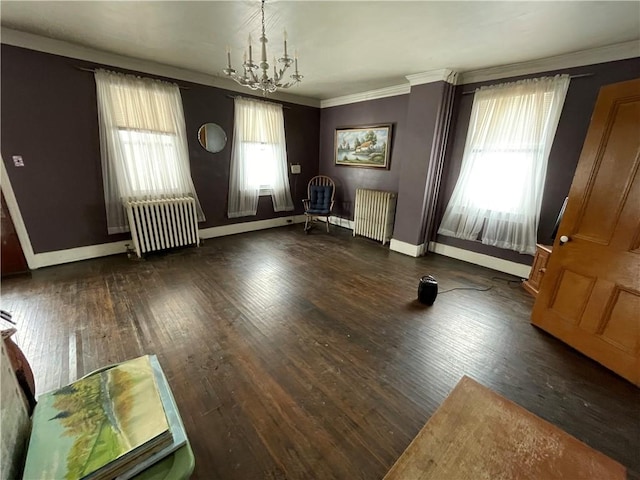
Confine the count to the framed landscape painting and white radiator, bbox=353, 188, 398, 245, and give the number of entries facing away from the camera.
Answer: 0

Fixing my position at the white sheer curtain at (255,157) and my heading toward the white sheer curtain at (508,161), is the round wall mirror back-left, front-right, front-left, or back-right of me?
back-right

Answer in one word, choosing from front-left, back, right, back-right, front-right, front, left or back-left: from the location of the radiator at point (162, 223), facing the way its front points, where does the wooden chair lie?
front-left

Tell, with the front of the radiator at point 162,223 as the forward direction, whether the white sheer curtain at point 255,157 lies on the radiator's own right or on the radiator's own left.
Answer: on the radiator's own left

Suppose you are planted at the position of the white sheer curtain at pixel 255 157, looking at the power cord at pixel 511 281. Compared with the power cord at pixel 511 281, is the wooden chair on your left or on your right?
left

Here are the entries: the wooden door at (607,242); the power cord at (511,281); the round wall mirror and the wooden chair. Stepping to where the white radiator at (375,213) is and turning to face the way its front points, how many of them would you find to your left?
2

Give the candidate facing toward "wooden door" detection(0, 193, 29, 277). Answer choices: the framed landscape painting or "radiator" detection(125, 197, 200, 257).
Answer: the framed landscape painting

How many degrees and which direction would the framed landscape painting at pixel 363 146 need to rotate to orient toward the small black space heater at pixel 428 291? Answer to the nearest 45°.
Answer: approximately 45° to its left

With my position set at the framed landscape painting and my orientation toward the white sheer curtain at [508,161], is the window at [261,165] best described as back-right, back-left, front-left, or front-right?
back-right

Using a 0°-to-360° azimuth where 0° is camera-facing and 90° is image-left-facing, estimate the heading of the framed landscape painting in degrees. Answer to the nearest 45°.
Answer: approximately 45°

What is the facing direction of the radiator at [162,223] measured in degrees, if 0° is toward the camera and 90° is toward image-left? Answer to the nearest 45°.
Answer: approximately 315°
